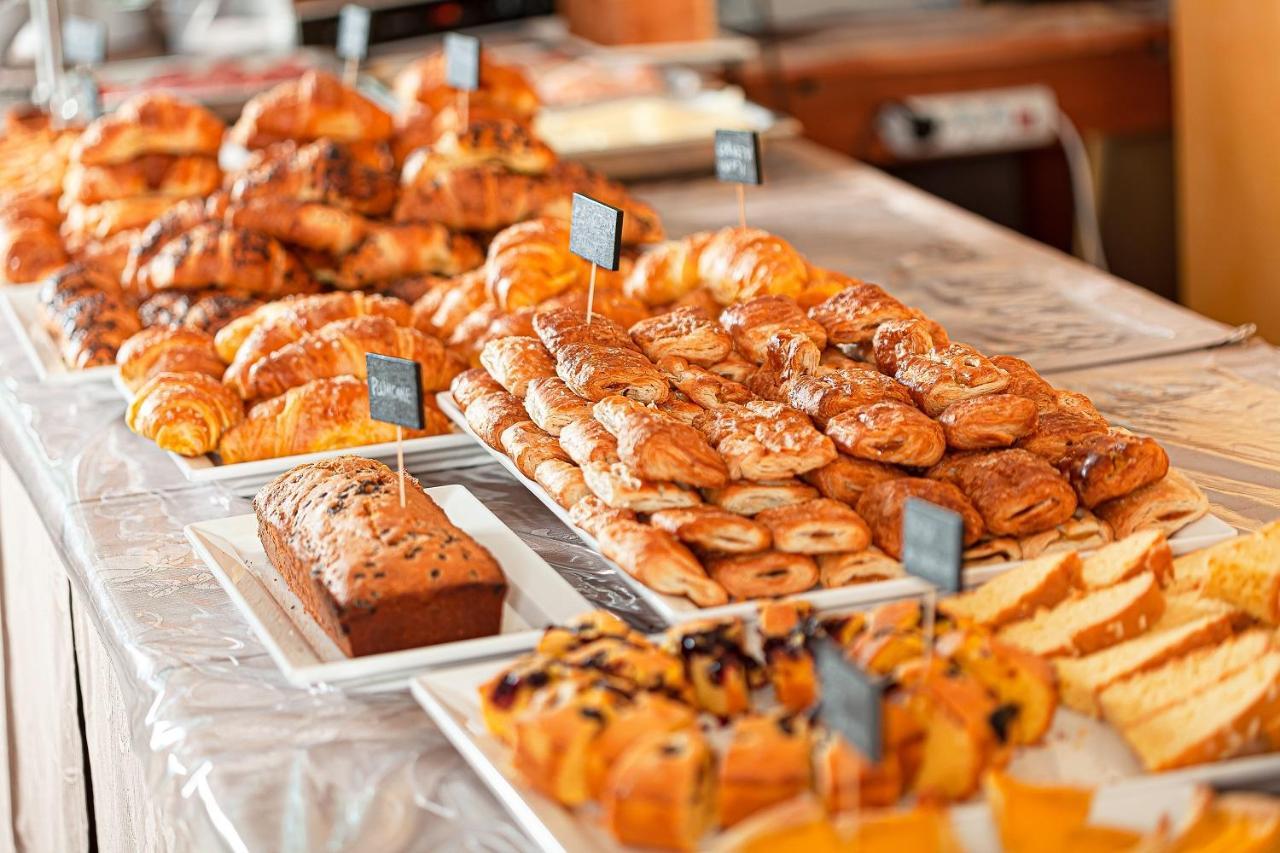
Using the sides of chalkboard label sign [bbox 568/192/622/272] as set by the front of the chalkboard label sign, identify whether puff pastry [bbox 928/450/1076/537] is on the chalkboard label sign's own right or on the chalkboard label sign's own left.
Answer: on the chalkboard label sign's own left

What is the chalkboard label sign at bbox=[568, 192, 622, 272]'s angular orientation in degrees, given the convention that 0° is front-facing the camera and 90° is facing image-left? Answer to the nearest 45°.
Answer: approximately 45°

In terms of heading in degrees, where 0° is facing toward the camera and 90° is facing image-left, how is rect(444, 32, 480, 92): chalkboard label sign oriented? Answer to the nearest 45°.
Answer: approximately 45°

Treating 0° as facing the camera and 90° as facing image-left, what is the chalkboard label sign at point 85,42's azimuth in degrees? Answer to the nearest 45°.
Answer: approximately 0°

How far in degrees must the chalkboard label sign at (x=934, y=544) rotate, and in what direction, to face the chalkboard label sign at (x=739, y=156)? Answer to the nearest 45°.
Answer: approximately 135° to its right

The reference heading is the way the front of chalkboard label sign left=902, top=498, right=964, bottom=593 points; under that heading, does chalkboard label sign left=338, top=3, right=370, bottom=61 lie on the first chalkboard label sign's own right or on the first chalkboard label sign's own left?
on the first chalkboard label sign's own right

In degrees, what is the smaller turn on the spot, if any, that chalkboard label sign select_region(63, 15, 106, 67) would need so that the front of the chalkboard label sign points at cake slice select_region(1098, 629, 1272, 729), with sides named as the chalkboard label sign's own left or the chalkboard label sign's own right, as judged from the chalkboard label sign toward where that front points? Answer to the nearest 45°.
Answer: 0° — it already faces it

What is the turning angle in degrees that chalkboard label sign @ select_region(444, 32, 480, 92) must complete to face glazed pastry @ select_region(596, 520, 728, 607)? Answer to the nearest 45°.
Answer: approximately 45° to its left
